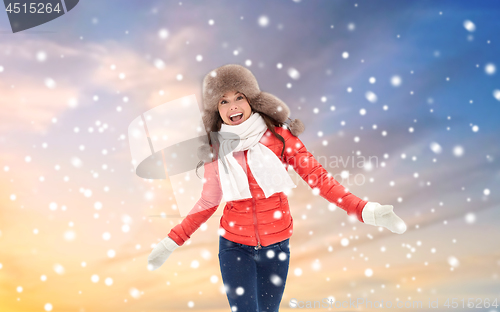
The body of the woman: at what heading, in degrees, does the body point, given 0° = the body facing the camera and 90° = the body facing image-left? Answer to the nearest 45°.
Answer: approximately 0°
